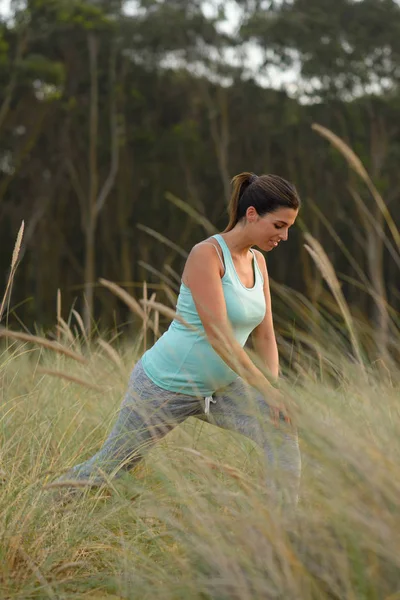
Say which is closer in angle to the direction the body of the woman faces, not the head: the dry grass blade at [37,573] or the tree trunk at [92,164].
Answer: the dry grass blade

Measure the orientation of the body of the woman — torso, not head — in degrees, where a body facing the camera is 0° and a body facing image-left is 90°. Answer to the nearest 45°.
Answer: approximately 315°

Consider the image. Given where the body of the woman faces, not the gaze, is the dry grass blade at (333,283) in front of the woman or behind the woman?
in front

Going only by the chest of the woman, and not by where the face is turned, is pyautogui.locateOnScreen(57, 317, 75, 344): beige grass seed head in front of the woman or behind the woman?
behind

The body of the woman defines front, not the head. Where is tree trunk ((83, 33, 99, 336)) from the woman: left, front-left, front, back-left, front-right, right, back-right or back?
back-left

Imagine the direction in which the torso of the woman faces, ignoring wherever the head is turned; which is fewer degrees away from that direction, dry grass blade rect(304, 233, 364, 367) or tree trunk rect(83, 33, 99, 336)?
the dry grass blade

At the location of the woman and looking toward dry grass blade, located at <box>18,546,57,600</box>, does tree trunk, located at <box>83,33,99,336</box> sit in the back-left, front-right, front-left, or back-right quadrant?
back-right

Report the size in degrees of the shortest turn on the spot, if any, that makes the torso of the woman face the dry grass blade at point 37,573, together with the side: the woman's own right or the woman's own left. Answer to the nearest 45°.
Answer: approximately 90° to the woman's own right
